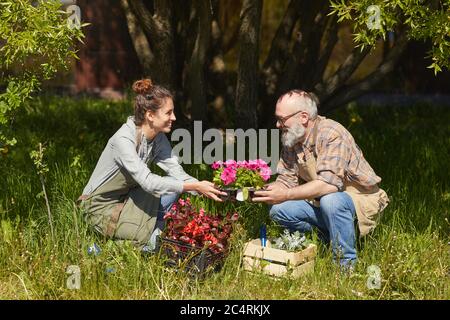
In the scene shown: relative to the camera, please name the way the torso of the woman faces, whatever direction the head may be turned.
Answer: to the viewer's right

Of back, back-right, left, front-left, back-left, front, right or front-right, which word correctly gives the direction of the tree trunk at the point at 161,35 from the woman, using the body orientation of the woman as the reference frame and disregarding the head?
left

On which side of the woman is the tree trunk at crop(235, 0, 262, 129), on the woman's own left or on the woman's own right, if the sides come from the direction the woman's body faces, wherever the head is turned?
on the woman's own left

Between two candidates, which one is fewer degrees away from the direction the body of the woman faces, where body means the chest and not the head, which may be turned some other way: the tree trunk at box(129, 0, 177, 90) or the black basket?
the black basket

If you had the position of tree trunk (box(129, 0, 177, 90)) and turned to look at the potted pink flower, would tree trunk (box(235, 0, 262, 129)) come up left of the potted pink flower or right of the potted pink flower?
left

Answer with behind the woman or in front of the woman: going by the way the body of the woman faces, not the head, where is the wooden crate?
in front

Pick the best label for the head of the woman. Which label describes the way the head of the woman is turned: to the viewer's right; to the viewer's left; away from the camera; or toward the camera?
to the viewer's right

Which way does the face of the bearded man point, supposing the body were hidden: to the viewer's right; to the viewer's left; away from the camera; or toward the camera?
to the viewer's left
